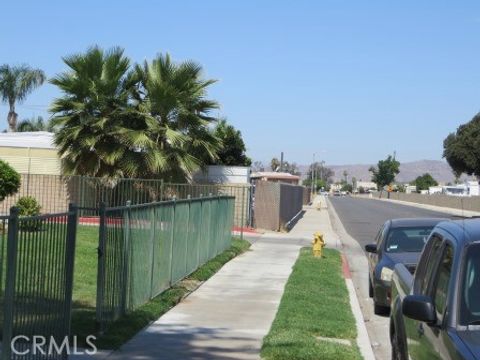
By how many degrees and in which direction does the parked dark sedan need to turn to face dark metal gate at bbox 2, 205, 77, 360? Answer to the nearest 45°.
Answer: approximately 45° to its right

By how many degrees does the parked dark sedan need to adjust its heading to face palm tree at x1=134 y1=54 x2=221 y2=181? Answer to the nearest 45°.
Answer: approximately 135° to its right

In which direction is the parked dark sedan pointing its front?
toward the camera

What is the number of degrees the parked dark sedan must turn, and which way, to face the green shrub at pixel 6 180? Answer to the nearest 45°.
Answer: approximately 135° to its right

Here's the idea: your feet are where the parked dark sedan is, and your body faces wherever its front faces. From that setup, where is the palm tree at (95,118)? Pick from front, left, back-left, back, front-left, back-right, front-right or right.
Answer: back-right

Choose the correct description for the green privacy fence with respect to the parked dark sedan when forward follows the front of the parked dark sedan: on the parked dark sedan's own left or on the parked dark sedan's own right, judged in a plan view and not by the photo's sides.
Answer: on the parked dark sedan's own right

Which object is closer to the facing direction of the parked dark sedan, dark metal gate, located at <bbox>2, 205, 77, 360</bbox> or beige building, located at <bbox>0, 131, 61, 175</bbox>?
the dark metal gate

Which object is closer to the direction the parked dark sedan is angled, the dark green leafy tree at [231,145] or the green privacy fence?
the green privacy fence

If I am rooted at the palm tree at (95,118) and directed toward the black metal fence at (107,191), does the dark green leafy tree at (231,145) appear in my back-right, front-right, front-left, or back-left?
back-left

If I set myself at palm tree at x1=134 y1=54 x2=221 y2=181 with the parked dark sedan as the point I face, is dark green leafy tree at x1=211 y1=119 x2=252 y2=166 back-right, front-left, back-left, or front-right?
back-left
